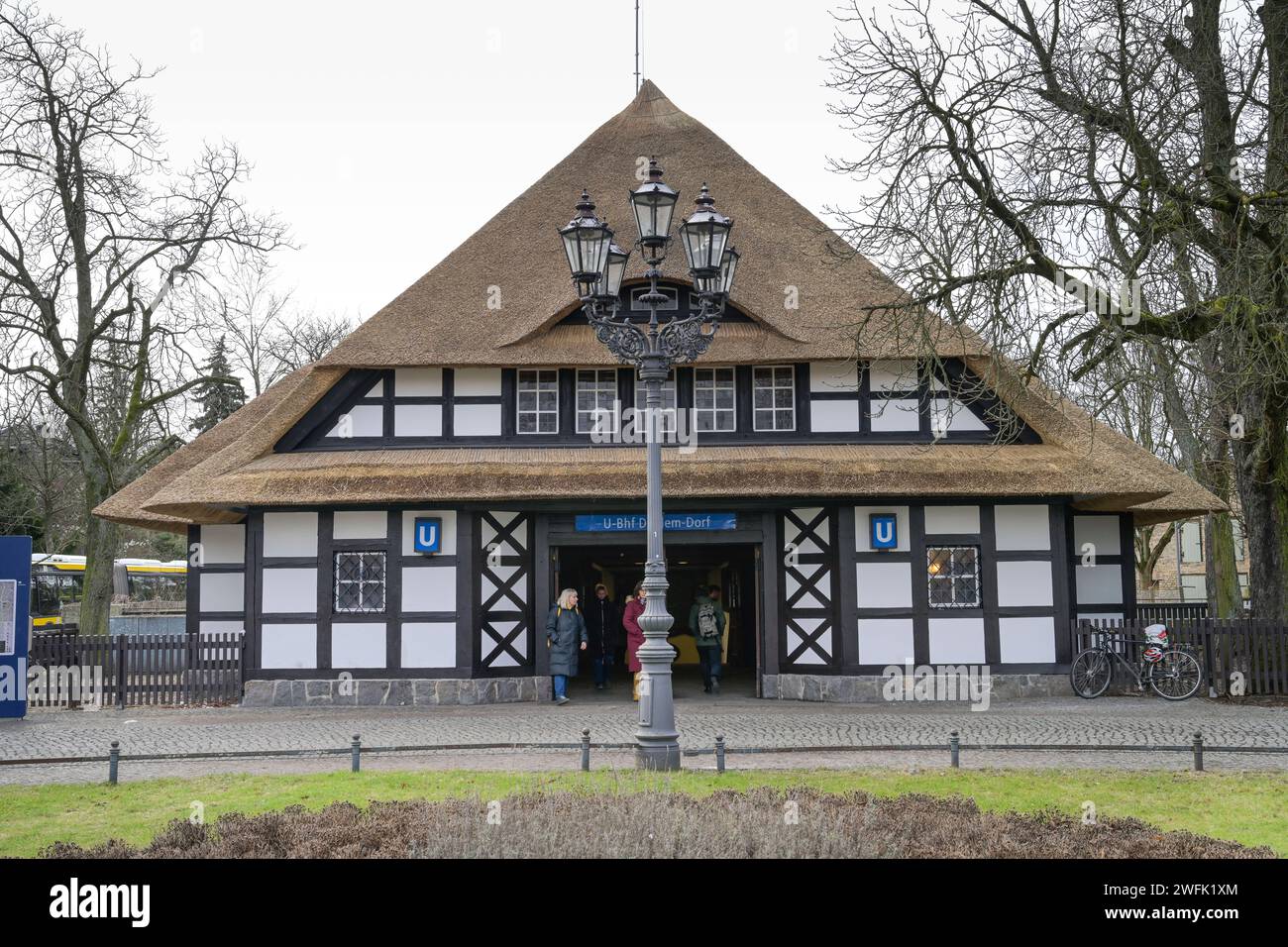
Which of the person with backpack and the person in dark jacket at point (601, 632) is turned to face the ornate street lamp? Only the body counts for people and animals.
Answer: the person in dark jacket

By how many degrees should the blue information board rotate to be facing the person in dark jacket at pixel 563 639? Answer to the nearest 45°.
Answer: approximately 90° to its left

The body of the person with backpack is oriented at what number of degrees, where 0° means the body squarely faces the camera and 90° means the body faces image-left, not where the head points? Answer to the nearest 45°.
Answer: approximately 180°

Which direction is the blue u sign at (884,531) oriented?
toward the camera

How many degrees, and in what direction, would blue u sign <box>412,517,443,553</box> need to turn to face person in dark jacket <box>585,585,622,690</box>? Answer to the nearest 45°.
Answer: approximately 135° to its left

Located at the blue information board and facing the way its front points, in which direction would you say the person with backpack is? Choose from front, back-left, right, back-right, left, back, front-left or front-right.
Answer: left

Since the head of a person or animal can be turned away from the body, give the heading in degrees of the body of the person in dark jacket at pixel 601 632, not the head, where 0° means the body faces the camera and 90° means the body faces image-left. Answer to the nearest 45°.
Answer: approximately 0°

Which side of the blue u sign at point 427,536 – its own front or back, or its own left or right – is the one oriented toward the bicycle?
left

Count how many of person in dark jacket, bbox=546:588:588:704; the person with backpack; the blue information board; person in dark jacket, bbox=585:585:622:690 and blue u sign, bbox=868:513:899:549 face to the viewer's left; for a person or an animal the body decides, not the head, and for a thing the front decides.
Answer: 0

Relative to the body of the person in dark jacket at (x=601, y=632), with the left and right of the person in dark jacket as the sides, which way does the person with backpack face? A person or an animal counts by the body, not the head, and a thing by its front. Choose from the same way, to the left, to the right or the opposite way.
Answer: the opposite way

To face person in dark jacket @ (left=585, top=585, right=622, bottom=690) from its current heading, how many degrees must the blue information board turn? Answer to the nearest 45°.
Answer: approximately 90° to its left

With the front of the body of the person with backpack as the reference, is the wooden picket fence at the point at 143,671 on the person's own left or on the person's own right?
on the person's own left

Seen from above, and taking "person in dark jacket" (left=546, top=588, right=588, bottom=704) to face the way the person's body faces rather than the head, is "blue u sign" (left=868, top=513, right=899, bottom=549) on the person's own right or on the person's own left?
on the person's own left

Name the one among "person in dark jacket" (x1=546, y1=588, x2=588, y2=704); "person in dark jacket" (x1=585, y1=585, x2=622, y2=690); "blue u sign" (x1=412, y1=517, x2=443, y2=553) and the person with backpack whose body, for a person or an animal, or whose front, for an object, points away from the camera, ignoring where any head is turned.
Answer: the person with backpack

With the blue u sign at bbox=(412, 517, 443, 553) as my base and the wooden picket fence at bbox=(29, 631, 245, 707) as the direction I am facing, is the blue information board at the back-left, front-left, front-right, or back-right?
front-left

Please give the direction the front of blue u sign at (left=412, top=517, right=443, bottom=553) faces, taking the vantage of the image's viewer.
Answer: facing the viewer
